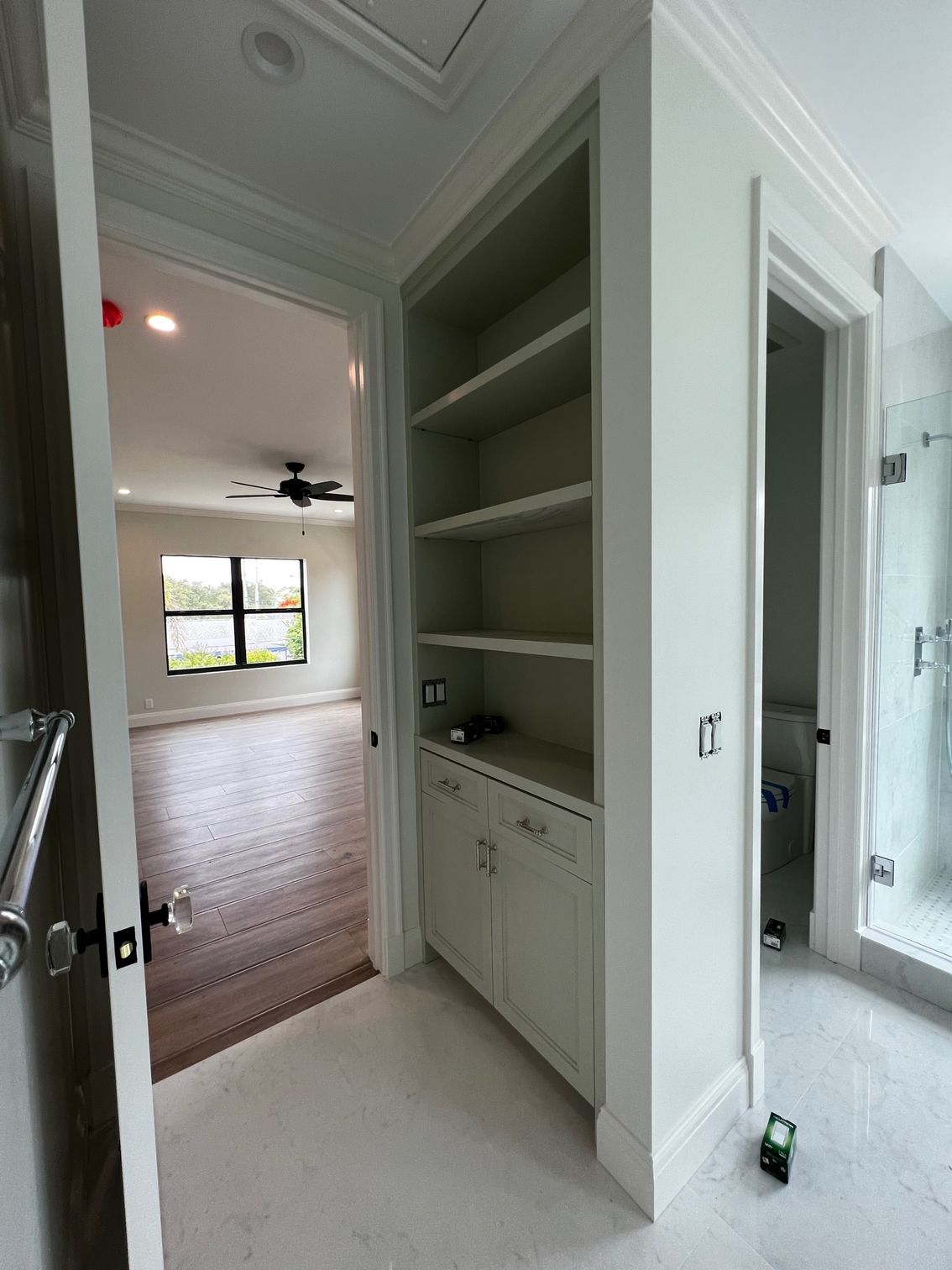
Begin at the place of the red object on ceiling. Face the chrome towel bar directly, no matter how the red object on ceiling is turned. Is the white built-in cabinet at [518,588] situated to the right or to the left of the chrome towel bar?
left

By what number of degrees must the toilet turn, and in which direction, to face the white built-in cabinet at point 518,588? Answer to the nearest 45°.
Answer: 0° — it already faces it

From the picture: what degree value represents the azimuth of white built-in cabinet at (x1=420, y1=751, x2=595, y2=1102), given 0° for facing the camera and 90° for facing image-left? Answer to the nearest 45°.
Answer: approximately 45°

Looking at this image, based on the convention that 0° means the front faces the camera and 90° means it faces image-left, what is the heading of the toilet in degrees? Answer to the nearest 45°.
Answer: approximately 45°

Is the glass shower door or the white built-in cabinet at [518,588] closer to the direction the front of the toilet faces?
the white built-in cabinet

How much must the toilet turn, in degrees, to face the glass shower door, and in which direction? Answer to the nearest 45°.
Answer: approximately 90° to its left
